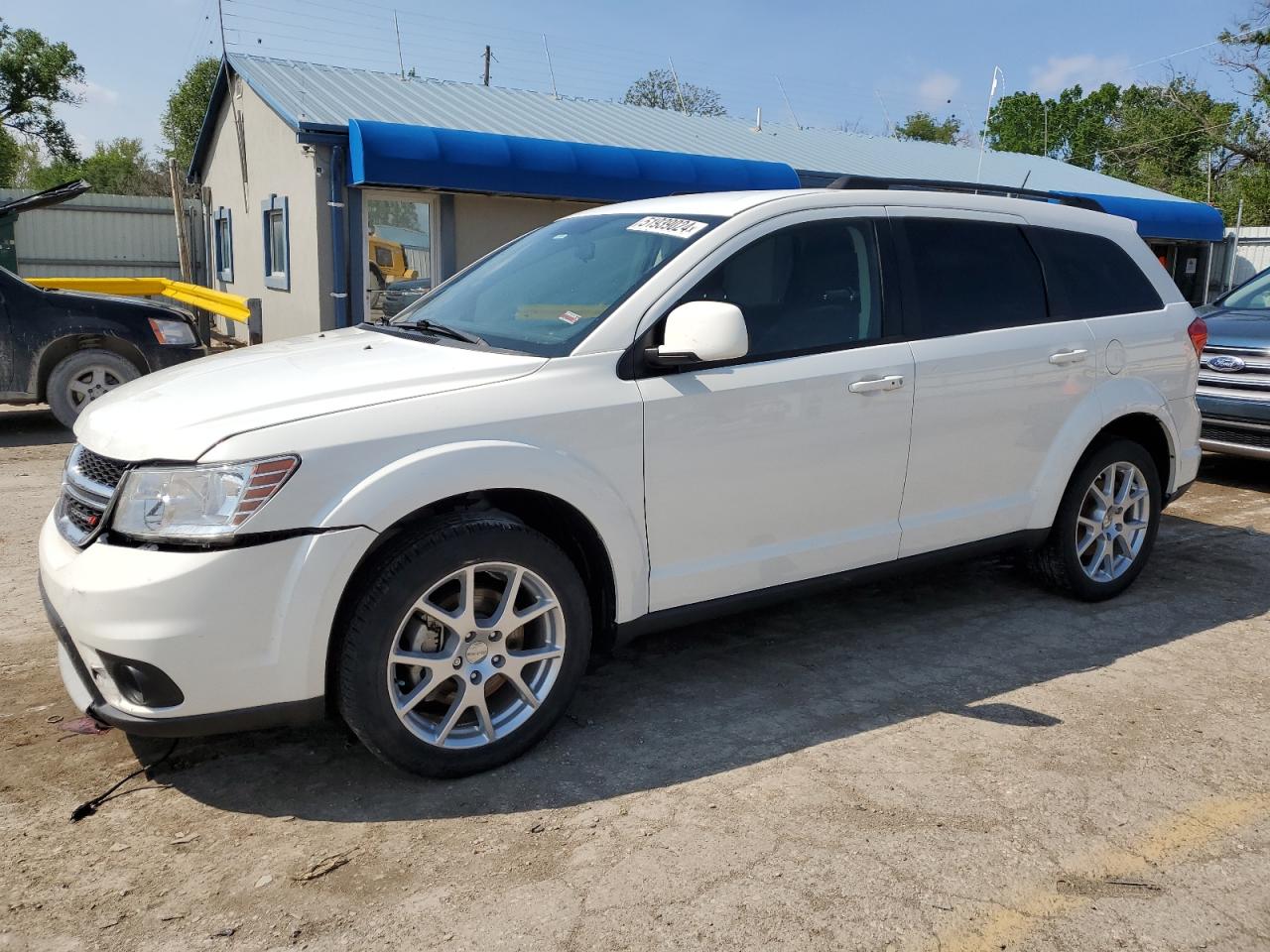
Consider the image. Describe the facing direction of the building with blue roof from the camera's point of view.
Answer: facing the viewer and to the right of the viewer

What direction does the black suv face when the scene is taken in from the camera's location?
facing to the right of the viewer

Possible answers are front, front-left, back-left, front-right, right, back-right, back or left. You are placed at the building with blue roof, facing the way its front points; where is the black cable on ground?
front-right

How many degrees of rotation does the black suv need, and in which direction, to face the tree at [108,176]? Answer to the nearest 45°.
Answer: approximately 90° to its left

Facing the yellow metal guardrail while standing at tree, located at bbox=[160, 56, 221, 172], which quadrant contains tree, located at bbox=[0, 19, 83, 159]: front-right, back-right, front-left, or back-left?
back-right

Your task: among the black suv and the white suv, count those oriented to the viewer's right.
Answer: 1

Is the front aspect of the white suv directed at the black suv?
no

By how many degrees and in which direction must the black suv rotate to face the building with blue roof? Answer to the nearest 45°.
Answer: approximately 45° to its left

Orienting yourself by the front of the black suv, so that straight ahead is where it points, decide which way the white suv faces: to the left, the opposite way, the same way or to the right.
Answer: the opposite way

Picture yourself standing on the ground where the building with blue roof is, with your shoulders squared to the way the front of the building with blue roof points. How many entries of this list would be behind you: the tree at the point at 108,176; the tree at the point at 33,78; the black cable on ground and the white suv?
2

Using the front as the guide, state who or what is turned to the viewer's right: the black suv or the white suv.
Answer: the black suv

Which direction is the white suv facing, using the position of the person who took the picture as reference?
facing the viewer and to the left of the viewer

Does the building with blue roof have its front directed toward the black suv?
no

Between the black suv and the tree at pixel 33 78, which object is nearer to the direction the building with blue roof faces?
the black suv

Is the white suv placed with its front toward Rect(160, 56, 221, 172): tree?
no
